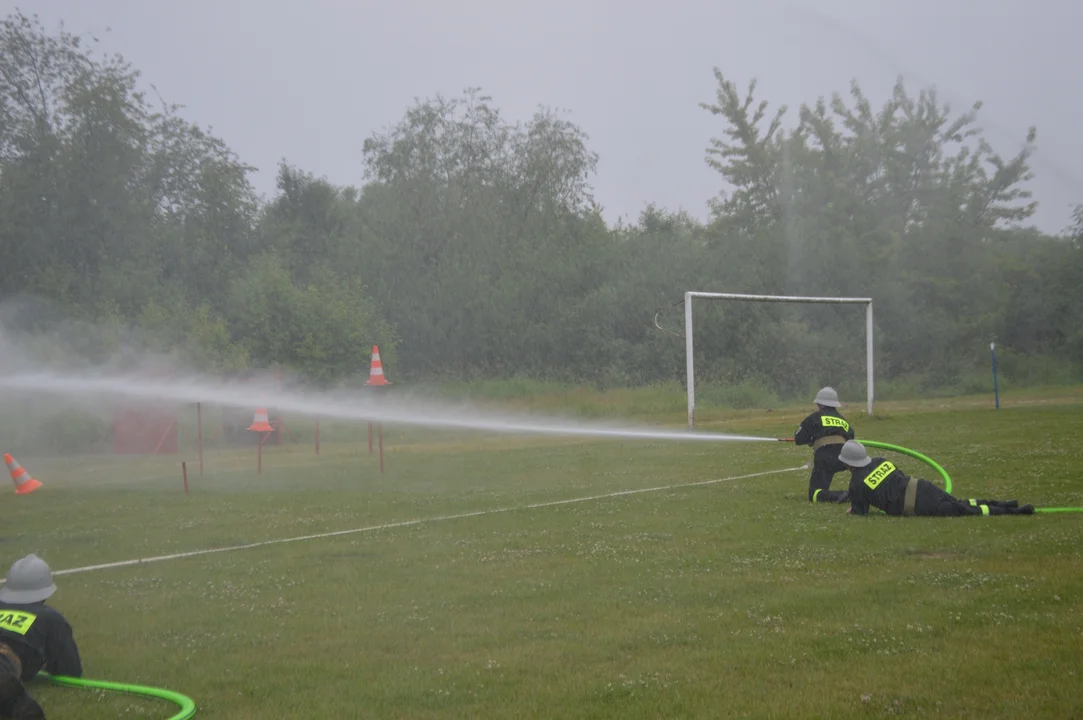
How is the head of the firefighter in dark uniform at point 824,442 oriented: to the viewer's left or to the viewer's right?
to the viewer's left

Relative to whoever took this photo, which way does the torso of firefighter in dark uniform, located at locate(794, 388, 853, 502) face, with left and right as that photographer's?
facing away from the viewer and to the left of the viewer

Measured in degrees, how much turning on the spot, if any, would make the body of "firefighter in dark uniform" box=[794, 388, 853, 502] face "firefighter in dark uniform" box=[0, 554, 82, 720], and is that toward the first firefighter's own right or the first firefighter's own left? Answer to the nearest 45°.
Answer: approximately 90° to the first firefighter's own left

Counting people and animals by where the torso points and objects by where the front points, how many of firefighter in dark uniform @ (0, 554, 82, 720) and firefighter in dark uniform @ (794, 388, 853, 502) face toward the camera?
0

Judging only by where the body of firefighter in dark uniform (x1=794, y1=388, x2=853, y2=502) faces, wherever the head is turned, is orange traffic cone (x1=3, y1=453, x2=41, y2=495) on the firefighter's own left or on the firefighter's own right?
on the firefighter's own left

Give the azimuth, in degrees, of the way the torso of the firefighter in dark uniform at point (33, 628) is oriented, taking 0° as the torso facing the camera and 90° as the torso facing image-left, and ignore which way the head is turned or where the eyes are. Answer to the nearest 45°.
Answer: approximately 225°

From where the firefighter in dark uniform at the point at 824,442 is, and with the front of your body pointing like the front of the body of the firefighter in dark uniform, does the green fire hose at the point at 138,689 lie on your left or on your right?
on your left

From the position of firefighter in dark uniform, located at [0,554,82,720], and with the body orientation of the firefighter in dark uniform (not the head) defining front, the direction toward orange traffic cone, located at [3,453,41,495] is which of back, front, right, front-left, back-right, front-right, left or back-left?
front-left

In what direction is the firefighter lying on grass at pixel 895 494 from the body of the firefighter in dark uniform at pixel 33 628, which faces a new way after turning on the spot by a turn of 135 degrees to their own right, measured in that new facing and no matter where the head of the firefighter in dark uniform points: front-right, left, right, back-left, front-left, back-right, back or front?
left

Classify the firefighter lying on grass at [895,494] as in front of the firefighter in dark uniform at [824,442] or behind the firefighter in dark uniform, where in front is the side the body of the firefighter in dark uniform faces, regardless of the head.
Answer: behind
